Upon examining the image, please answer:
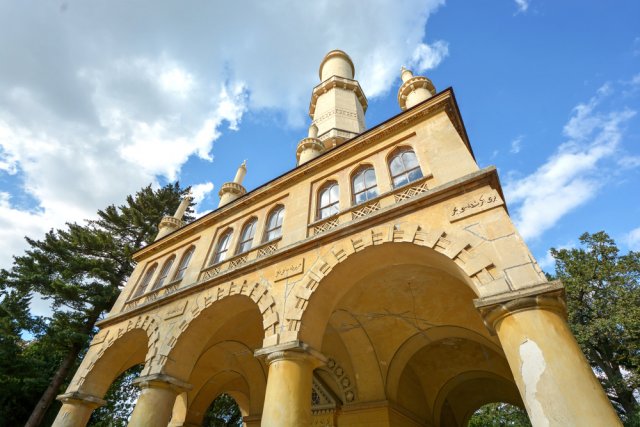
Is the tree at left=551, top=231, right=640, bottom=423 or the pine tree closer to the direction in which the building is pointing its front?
the pine tree

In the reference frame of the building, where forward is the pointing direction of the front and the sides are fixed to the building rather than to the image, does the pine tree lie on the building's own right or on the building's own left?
on the building's own right

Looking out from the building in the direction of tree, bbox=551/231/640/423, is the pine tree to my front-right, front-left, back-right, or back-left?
back-left

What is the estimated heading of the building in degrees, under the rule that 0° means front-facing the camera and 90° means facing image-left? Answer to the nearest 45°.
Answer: approximately 45°

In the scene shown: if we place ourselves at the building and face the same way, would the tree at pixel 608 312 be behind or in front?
behind
